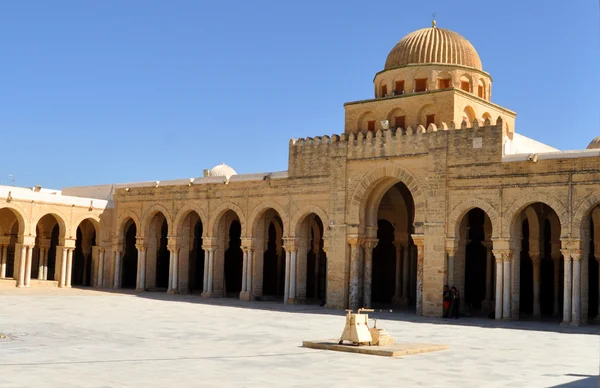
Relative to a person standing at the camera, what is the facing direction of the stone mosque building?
facing the viewer and to the left of the viewer

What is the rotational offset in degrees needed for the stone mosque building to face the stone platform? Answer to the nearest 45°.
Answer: approximately 45° to its left
